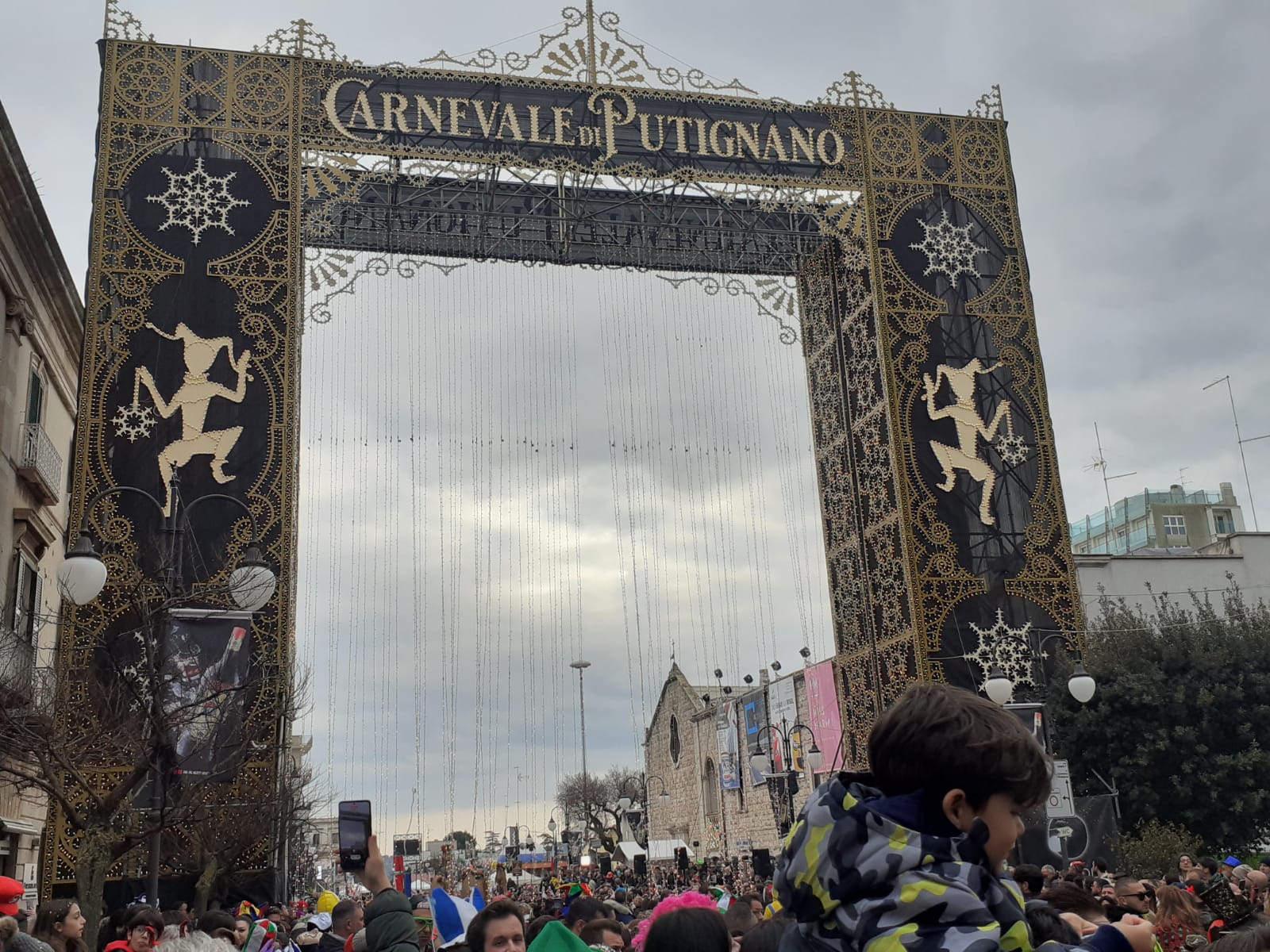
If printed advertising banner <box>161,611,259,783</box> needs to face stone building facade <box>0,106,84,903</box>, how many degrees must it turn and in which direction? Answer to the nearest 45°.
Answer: approximately 135° to its right

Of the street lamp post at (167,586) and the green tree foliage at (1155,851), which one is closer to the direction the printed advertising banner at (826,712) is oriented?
the street lamp post

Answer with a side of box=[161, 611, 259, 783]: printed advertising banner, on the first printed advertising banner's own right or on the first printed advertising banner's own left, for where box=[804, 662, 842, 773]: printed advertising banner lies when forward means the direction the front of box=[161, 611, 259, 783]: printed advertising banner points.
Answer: on the first printed advertising banner's own left

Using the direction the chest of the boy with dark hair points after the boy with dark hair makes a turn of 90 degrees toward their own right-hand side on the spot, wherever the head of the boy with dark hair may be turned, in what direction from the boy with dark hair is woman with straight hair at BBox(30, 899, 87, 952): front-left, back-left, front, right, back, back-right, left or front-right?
back

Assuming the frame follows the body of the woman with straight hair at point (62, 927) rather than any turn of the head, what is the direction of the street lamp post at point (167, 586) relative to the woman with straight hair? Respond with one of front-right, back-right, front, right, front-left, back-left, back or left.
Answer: left

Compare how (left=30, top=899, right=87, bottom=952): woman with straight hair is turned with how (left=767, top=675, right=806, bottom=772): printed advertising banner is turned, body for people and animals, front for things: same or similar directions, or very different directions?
very different directions

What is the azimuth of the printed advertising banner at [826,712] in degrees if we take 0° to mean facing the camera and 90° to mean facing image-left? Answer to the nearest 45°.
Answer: approximately 45°

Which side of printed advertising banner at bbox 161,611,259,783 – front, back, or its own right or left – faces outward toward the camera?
front

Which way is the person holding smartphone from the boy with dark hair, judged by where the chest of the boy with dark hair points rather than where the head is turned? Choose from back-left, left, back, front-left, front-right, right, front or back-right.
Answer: left

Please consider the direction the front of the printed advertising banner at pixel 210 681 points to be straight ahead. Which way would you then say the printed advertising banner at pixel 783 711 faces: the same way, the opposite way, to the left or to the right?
to the right
